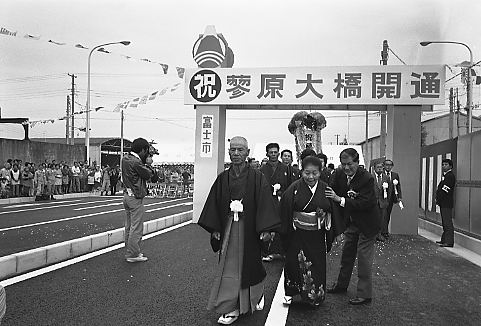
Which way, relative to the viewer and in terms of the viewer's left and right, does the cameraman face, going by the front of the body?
facing to the right of the viewer

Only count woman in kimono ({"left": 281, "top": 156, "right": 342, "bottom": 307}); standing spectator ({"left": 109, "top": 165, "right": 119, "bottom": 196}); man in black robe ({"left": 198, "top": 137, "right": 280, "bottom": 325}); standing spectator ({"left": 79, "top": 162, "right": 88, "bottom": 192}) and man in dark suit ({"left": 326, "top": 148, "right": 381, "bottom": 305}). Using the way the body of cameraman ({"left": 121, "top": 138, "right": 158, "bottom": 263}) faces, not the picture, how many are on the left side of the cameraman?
2

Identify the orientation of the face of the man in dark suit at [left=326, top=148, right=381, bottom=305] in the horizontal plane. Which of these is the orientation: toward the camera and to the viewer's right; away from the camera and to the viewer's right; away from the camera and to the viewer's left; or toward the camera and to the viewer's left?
toward the camera and to the viewer's left

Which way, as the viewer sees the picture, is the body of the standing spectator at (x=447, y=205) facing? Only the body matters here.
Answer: to the viewer's left

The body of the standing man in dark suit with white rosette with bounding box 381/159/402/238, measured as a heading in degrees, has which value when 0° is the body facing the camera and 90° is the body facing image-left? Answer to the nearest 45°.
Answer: approximately 45°

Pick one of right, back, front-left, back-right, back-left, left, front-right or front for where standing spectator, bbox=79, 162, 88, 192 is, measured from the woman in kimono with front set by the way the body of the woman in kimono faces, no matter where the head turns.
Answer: back-right

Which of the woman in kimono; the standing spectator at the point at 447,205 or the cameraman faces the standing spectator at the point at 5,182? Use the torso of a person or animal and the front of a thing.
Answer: the standing spectator at the point at 447,205

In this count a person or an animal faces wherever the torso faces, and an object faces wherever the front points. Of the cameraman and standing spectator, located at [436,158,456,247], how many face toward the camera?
0
